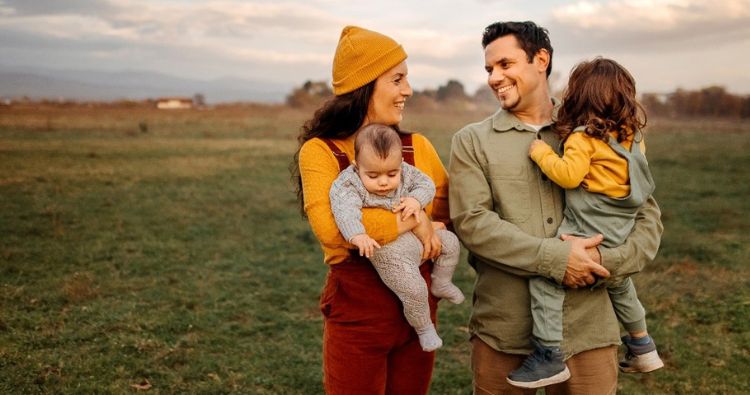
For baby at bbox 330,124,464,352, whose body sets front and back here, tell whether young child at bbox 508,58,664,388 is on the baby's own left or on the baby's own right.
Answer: on the baby's own left

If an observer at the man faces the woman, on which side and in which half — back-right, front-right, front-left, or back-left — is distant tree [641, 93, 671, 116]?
back-right

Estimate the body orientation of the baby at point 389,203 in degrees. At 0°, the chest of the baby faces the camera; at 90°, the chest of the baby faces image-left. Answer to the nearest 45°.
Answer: approximately 315°

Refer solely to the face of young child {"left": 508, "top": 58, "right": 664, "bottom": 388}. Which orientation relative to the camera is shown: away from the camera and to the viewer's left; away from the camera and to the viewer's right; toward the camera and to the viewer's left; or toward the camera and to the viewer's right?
away from the camera and to the viewer's left

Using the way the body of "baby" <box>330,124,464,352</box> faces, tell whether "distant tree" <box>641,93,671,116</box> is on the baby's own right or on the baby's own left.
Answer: on the baby's own left

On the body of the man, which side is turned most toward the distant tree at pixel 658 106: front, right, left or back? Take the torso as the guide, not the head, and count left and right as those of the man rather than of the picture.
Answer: back

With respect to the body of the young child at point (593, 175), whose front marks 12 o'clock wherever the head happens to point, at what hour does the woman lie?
The woman is roughly at 10 o'clock from the young child.
